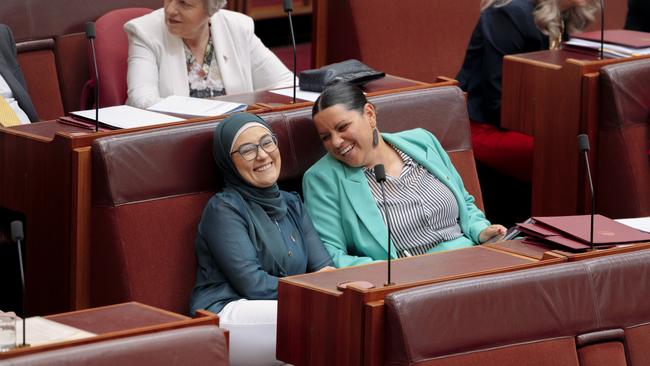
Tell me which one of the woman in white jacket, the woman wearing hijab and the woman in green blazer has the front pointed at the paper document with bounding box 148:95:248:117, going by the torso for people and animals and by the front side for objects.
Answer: the woman in white jacket

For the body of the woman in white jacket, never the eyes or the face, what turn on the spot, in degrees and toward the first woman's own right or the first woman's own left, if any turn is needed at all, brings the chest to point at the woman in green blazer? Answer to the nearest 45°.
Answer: approximately 45° to the first woman's own left

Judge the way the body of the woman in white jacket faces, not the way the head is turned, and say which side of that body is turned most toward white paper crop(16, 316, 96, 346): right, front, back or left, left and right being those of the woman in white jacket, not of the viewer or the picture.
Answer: front

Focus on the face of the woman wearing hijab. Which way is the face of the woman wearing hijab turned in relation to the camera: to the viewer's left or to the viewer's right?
to the viewer's right

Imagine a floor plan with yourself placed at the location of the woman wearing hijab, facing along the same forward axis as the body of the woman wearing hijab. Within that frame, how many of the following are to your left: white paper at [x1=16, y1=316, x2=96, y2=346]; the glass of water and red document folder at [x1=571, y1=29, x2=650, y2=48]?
1

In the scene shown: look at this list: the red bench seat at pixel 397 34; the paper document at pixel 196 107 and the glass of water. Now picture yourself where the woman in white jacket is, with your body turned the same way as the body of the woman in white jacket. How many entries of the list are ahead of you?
2

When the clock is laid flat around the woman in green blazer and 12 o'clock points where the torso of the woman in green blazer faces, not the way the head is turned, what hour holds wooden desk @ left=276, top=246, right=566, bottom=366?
The wooden desk is roughly at 12 o'clock from the woman in green blazer.

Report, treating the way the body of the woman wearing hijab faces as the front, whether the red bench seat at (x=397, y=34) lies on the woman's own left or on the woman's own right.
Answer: on the woman's own left

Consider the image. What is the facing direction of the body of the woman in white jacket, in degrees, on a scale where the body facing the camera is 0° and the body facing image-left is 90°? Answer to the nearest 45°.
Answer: approximately 0°

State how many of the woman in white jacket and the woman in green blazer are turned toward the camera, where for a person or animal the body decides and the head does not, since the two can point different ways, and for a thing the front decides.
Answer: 2

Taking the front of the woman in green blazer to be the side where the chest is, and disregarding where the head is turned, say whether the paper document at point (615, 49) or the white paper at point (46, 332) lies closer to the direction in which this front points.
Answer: the white paper

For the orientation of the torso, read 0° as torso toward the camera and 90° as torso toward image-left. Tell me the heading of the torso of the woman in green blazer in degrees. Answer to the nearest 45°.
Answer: approximately 0°
